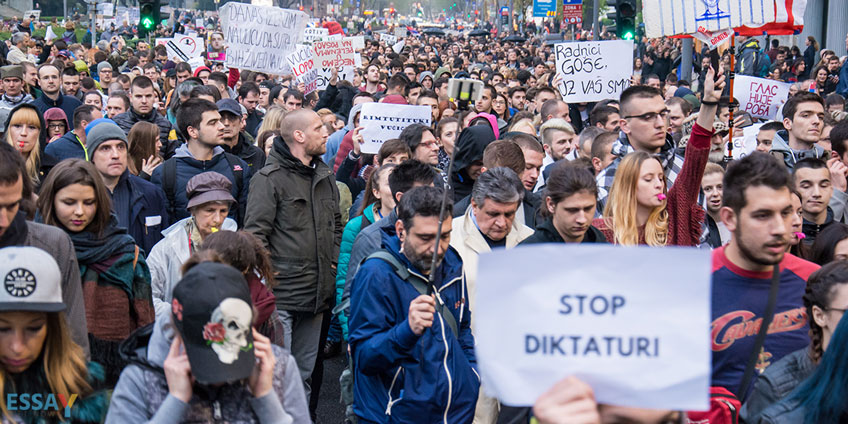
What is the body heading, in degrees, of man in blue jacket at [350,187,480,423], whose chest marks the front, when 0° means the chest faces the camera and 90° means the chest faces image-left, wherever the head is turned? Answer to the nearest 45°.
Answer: approximately 315°

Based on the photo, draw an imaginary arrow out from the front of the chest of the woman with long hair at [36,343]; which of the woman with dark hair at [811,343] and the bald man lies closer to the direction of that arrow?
the woman with dark hair

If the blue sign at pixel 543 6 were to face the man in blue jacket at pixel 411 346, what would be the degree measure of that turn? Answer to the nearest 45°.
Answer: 0° — it already faces them

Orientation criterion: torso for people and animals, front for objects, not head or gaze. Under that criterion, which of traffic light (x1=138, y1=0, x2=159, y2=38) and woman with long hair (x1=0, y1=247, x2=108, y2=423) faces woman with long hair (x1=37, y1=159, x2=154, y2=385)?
the traffic light

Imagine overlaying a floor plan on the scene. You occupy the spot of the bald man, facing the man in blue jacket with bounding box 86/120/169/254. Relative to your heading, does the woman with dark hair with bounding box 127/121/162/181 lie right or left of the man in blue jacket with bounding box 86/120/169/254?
right

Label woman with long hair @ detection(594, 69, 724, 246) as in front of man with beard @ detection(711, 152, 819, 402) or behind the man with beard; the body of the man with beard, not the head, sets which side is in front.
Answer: behind

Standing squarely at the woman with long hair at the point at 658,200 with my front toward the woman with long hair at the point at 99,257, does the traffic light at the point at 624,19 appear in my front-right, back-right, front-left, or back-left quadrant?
back-right
